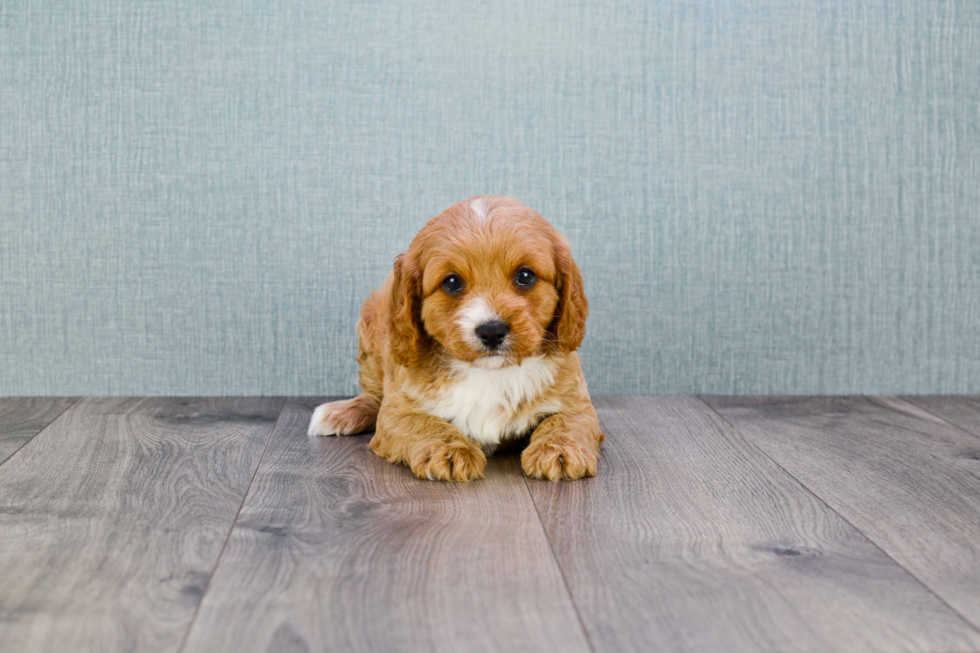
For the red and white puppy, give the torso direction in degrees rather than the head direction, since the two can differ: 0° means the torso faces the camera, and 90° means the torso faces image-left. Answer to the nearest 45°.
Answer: approximately 0°
